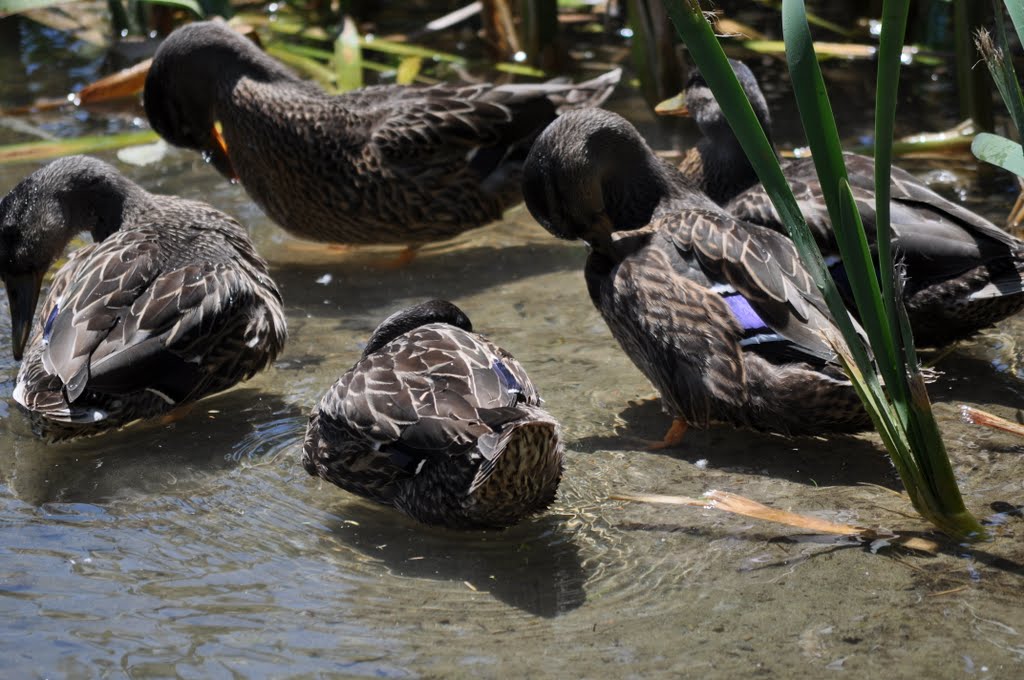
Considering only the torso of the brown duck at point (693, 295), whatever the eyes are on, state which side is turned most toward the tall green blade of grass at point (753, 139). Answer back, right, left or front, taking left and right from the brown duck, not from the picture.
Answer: left

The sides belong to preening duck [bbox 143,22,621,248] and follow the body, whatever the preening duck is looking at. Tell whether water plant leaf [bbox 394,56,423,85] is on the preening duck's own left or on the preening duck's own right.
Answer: on the preening duck's own right

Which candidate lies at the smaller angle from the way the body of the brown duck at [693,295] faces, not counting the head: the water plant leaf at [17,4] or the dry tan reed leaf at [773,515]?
the water plant leaf

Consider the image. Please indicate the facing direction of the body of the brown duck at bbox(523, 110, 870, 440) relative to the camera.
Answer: to the viewer's left

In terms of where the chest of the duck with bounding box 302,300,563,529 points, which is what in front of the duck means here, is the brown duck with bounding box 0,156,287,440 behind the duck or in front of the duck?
in front

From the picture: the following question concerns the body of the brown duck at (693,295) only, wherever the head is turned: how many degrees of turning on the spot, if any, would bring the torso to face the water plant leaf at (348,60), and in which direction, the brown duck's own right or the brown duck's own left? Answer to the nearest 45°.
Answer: approximately 45° to the brown duck's own right

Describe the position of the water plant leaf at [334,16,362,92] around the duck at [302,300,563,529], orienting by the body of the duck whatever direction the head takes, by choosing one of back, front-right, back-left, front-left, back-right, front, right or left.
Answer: front-right

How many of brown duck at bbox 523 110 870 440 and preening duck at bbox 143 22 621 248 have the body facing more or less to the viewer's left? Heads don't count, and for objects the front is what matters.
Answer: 2

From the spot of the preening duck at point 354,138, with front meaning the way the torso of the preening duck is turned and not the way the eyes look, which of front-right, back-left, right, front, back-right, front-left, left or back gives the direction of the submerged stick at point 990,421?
back-left

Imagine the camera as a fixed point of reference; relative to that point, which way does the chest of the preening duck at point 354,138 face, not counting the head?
to the viewer's left

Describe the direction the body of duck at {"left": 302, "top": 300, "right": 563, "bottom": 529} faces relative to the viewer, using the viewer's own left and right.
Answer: facing away from the viewer and to the left of the viewer
